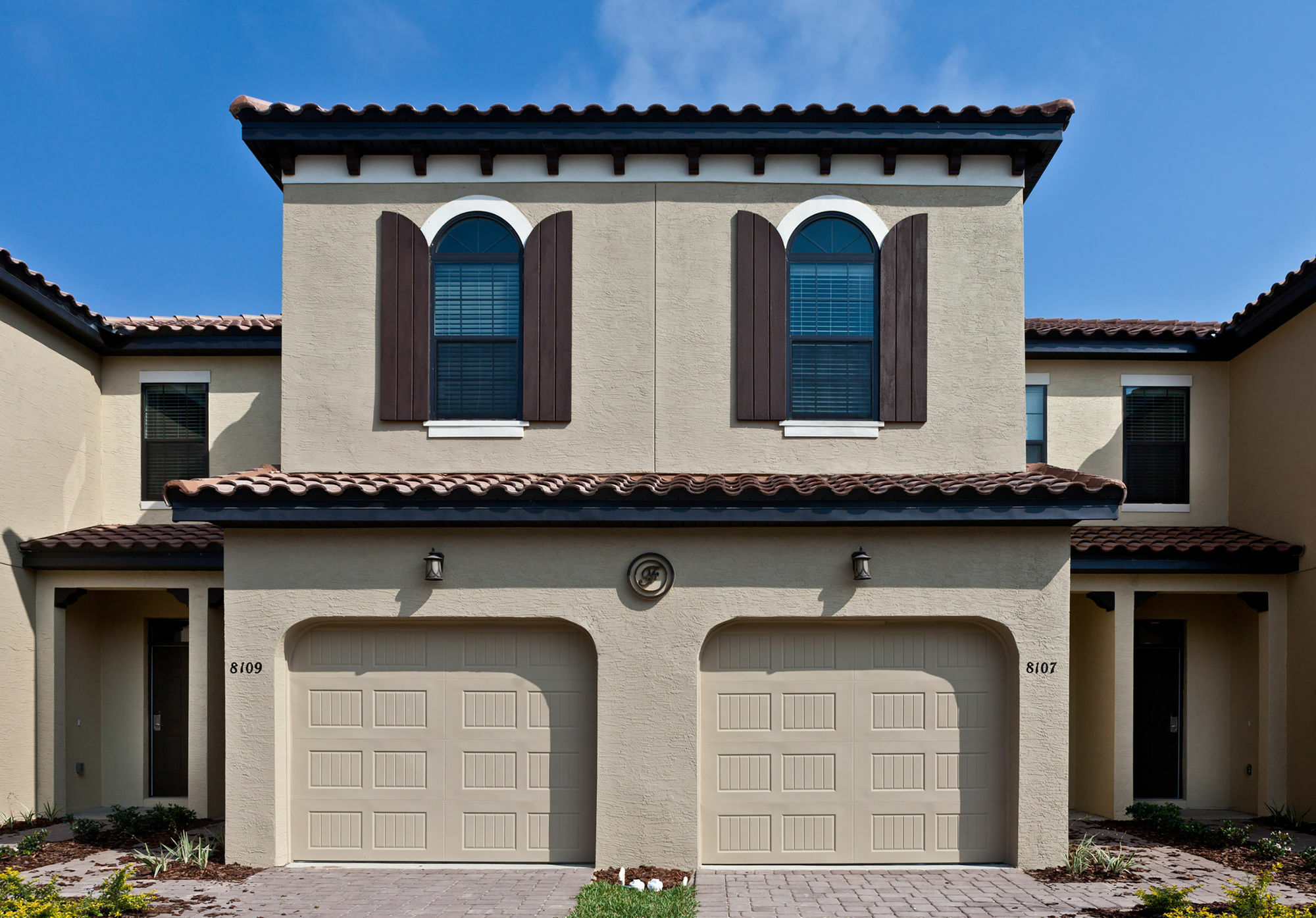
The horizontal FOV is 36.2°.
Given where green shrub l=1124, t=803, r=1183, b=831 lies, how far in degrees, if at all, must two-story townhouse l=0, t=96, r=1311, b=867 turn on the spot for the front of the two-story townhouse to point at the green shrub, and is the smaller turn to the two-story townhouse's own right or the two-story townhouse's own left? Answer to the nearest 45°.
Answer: approximately 90° to the two-story townhouse's own left

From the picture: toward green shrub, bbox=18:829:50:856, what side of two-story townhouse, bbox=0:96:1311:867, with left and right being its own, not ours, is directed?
right

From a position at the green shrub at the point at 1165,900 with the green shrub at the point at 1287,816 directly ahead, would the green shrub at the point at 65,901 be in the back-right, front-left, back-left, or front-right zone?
back-left

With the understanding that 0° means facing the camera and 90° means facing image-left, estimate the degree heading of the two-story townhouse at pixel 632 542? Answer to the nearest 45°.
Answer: approximately 0°

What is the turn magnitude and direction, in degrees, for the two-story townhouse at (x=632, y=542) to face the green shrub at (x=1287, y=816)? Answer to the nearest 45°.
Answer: approximately 90° to its left

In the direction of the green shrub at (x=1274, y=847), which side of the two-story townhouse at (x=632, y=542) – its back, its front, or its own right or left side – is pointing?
left

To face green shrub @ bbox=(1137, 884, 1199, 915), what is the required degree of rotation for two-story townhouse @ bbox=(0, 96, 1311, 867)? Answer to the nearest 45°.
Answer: approximately 45° to its left

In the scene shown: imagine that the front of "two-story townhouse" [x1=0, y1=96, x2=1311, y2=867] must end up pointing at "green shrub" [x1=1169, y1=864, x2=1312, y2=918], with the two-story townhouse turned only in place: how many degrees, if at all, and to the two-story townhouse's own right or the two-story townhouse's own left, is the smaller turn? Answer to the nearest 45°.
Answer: approximately 45° to the two-story townhouse's own left

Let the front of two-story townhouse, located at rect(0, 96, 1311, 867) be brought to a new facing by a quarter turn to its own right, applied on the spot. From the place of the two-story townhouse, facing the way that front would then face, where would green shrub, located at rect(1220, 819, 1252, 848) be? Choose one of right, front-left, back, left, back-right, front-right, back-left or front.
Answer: back
